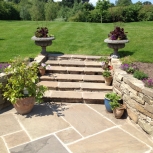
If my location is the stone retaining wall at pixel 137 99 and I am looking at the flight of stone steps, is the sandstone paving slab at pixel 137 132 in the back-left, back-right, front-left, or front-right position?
back-left

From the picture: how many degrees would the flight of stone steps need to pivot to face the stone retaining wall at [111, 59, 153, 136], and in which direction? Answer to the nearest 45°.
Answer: approximately 45° to its left

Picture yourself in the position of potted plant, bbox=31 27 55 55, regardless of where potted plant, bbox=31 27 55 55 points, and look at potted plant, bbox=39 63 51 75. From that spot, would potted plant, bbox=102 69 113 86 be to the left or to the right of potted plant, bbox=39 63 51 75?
left

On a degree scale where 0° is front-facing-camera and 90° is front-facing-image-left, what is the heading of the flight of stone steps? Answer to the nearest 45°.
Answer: approximately 0°

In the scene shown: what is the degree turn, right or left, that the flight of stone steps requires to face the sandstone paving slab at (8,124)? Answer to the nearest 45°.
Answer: approximately 45° to its right

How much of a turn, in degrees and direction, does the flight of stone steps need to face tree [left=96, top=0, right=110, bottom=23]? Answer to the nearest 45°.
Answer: approximately 180°

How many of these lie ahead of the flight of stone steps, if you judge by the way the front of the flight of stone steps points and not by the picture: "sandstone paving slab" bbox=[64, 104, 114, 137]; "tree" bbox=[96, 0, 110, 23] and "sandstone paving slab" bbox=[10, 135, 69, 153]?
2
